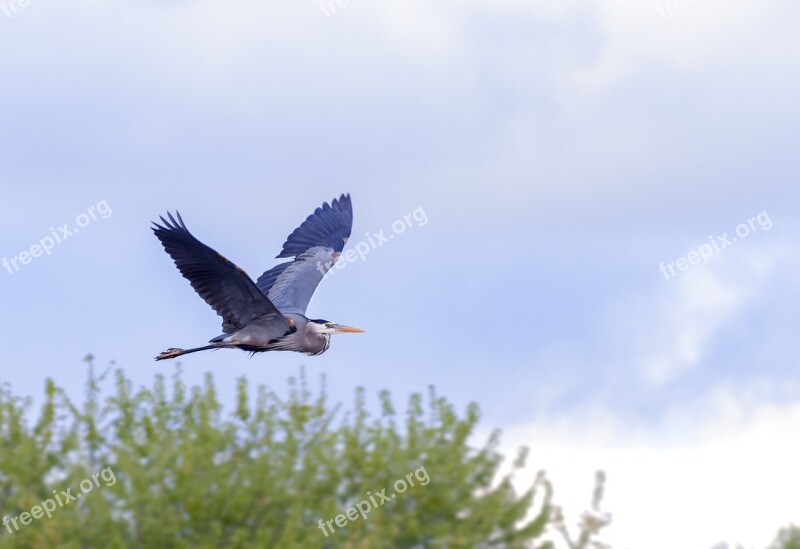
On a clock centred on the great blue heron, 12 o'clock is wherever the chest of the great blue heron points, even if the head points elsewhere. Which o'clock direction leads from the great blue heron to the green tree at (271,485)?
The green tree is roughly at 3 o'clock from the great blue heron.

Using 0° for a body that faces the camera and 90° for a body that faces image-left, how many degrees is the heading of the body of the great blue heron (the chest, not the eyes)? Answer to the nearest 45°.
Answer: approximately 270°
